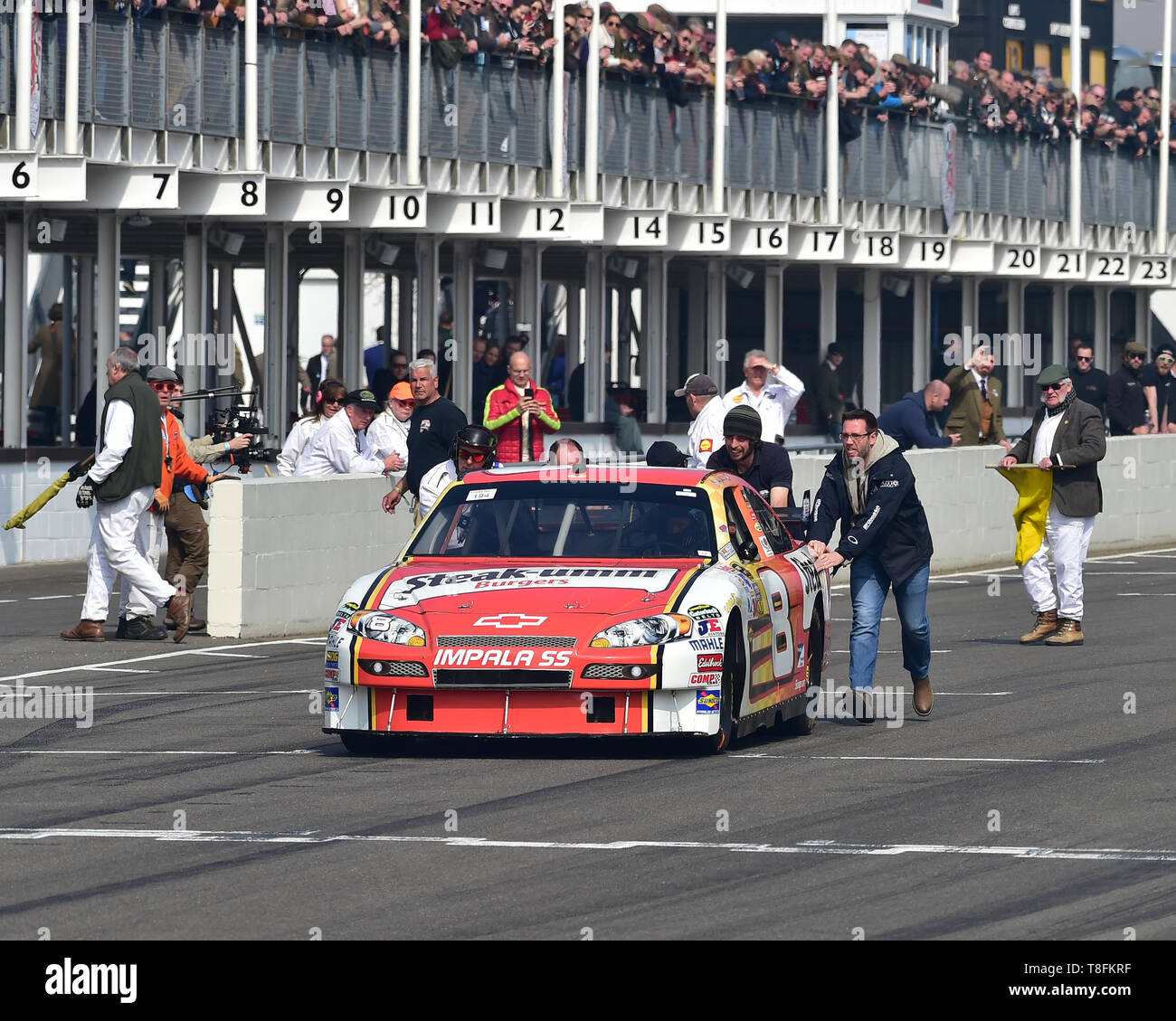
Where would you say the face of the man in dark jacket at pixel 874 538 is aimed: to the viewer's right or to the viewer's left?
to the viewer's left

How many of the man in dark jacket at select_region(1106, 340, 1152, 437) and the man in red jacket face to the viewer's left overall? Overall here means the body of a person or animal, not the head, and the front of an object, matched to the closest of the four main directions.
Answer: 0

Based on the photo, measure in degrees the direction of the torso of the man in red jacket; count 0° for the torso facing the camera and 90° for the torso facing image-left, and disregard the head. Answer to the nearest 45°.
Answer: approximately 0°

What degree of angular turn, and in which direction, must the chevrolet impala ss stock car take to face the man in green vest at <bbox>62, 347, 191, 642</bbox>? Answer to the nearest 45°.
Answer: approximately 90° to its right

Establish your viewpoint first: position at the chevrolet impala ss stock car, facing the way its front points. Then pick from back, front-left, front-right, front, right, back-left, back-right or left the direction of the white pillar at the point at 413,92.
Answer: back-right

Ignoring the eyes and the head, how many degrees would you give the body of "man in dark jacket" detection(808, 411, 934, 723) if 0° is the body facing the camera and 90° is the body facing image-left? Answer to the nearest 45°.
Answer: approximately 45°

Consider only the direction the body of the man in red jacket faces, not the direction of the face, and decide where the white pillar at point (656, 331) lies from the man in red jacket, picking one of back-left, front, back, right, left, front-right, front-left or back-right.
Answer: back

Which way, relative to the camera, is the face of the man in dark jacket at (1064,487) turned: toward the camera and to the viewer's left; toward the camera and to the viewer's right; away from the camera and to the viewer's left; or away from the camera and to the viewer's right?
toward the camera and to the viewer's left

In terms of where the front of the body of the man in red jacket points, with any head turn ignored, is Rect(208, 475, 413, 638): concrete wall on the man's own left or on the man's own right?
on the man's own right

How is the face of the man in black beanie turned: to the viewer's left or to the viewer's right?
to the viewer's left

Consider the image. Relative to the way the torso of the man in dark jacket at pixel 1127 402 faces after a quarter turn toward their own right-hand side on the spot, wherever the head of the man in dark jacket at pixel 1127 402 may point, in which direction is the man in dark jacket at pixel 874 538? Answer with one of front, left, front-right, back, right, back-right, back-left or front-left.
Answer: front-left

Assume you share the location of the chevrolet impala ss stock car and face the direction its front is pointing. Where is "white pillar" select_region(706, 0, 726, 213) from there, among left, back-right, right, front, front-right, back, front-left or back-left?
back-right

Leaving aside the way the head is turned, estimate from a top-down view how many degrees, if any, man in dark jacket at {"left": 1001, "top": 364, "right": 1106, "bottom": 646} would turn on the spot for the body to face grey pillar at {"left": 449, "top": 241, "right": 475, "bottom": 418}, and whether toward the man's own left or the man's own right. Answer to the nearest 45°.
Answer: approximately 90° to the man's own right
